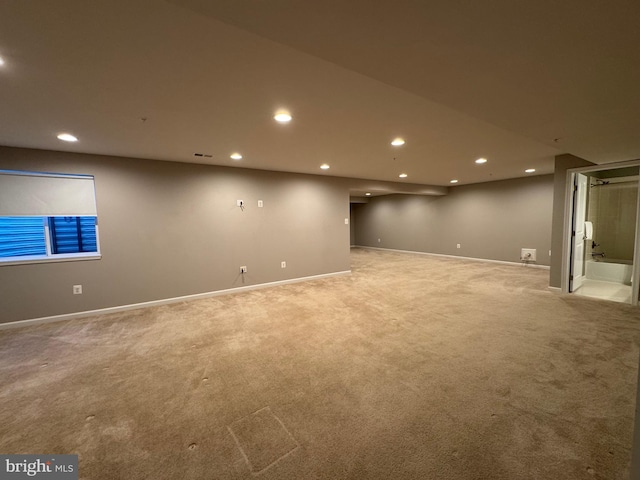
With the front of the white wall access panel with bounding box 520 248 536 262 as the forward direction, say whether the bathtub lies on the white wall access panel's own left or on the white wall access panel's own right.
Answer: on the white wall access panel's own left

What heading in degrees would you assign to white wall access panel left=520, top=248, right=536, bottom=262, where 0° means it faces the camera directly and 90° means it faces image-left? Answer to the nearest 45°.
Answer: approximately 0°

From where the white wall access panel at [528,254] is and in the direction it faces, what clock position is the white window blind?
The white window blind is roughly at 1 o'clock from the white wall access panel.

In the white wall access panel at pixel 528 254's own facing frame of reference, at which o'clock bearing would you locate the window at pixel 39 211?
The window is roughly at 1 o'clock from the white wall access panel.
